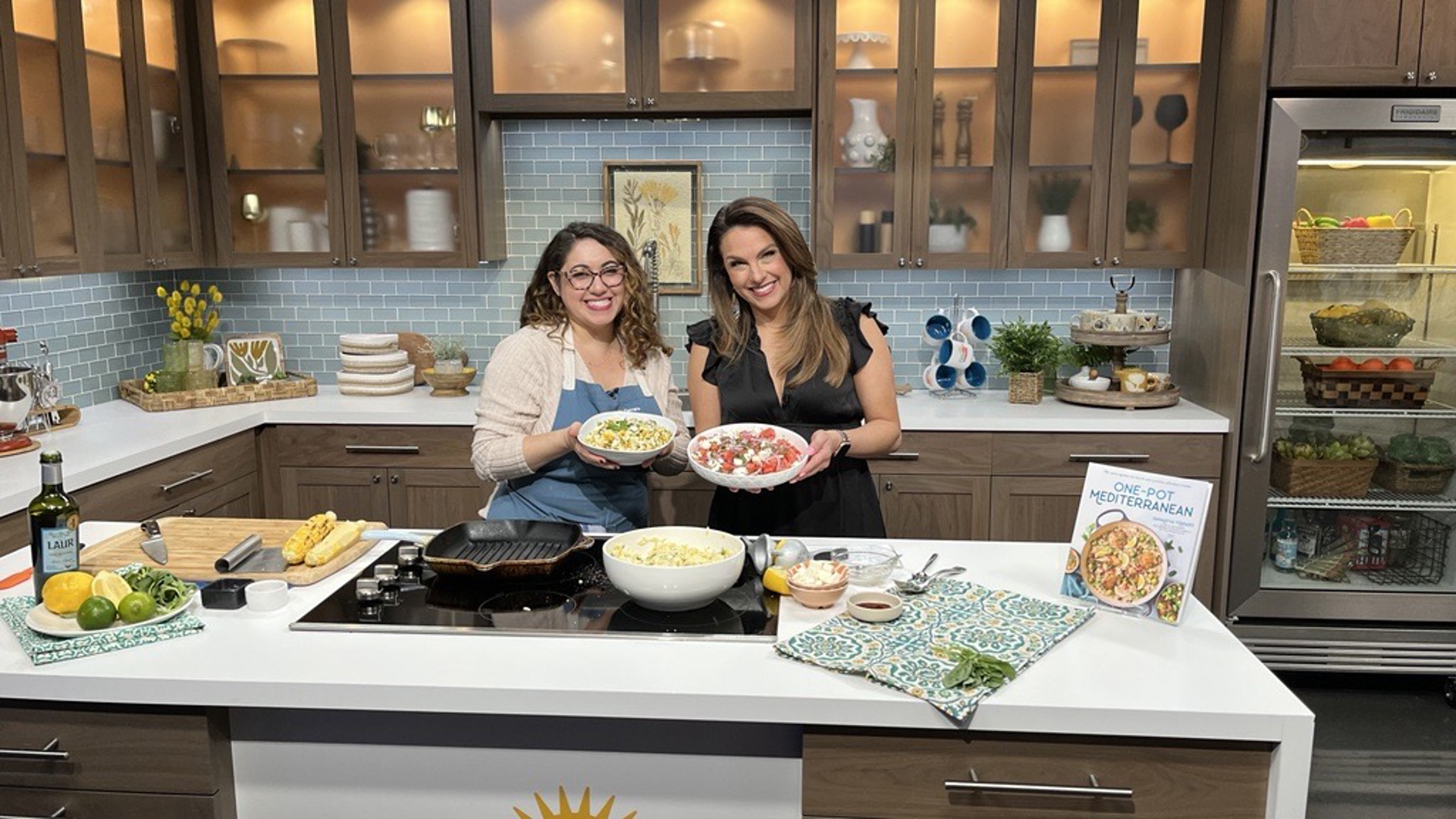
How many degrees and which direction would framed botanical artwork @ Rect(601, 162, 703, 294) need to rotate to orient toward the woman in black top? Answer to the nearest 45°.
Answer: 0° — it already faces them

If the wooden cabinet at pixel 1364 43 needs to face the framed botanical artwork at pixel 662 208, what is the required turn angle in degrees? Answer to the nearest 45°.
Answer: approximately 90° to its right

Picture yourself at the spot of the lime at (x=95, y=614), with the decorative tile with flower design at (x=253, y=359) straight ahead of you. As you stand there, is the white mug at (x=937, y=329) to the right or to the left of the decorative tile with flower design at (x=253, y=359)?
right

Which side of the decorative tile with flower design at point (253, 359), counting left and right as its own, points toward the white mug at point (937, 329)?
left

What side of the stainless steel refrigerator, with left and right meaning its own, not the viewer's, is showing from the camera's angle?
front

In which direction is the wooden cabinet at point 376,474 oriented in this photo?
toward the camera

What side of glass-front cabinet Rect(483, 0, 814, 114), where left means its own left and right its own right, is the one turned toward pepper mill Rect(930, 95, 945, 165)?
left

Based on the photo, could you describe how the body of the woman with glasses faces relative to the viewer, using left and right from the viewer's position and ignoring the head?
facing the viewer and to the right of the viewer

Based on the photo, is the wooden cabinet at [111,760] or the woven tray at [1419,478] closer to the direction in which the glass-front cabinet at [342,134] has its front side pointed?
the wooden cabinet

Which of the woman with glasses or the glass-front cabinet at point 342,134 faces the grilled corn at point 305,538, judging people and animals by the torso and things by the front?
the glass-front cabinet

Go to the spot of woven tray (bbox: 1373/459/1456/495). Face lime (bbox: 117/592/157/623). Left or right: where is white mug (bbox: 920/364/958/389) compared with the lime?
right

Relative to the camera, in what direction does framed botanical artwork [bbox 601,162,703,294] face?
facing the viewer

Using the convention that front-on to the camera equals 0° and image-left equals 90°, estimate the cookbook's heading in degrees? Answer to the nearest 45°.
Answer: approximately 0°

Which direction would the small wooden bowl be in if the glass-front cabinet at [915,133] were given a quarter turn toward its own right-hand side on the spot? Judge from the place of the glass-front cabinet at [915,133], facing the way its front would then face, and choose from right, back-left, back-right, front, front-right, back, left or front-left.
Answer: front
